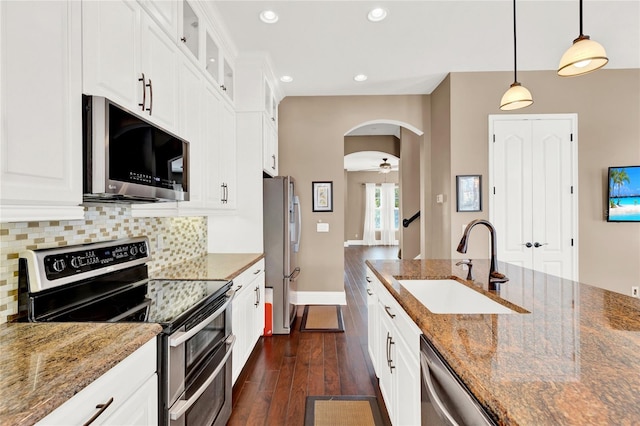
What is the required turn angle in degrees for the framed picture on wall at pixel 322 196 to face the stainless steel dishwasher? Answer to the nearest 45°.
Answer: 0° — it already faces it

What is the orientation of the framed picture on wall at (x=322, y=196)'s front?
toward the camera

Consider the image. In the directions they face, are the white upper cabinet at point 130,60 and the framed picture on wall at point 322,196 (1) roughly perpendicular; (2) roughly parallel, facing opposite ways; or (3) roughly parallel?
roughly perpendicular

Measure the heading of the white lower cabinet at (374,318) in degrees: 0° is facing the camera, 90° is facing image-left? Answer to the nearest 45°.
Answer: approximately 90°

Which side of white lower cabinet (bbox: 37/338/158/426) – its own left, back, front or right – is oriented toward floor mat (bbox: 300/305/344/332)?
left

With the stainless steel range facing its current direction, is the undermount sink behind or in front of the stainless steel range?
in front

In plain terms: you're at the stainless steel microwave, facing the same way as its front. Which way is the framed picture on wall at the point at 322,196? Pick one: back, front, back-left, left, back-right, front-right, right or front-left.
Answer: left

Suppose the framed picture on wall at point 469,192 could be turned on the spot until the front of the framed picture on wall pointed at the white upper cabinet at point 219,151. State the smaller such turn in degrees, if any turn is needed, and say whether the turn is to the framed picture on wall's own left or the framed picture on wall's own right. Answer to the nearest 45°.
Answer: approximately 45° to the framed picture on wall's own right

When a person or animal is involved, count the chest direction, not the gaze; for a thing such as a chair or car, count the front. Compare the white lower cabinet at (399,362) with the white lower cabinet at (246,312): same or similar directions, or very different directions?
very different directions

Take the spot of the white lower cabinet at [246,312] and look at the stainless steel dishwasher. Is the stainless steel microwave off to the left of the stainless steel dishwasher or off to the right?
right

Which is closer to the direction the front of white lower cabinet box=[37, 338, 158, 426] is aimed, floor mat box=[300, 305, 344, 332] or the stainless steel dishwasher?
the stainless steel dishwasher

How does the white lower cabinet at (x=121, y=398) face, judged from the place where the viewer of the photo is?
facing the viewer and to the right of the viewer

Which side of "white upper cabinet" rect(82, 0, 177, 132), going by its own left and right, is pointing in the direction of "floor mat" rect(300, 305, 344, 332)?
left

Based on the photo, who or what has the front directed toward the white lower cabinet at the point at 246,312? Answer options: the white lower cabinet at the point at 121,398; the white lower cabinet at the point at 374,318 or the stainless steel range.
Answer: the white lower cabinet at the point at 374,318

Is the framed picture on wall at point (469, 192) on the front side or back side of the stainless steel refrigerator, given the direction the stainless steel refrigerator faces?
on the front side

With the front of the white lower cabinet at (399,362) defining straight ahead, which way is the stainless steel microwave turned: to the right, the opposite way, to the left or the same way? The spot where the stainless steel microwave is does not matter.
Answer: the opposite way

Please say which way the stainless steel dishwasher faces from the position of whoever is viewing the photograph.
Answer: facing to the left of the viewer
